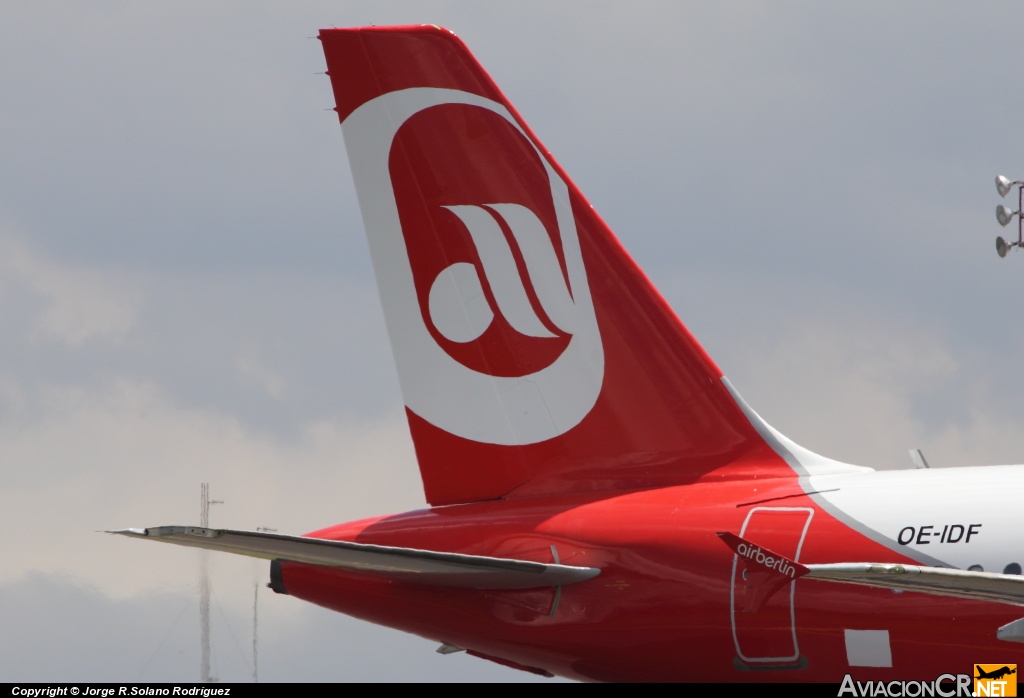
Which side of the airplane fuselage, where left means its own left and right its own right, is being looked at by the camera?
right
